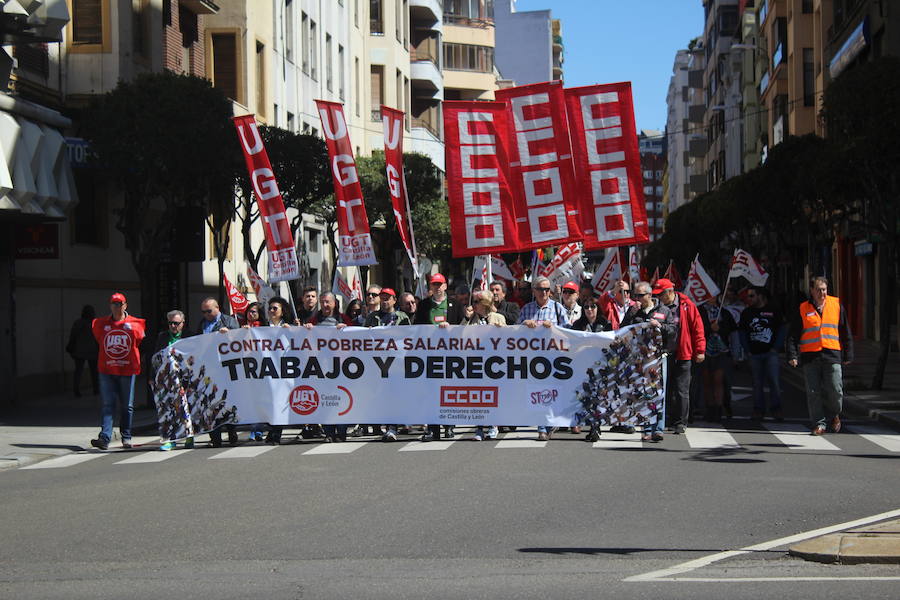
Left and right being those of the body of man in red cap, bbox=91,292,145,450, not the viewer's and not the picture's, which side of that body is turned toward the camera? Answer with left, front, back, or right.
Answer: front

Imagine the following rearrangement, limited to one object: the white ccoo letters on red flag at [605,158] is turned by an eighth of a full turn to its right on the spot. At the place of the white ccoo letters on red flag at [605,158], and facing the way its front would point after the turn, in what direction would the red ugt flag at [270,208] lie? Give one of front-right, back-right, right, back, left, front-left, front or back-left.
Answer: front-right

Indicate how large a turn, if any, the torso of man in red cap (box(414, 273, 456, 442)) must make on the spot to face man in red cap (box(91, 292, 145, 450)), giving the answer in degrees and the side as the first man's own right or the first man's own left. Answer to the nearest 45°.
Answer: approximately 90° to the first man's own right

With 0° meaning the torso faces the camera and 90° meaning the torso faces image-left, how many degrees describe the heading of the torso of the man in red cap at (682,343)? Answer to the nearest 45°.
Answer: approximately 45°

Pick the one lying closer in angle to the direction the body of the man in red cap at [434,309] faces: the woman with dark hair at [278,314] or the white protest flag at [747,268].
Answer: the woman with dark hair

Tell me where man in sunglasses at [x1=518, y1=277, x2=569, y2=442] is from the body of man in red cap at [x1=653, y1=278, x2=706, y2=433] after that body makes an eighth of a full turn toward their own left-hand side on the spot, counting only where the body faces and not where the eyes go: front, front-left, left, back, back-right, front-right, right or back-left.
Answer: right

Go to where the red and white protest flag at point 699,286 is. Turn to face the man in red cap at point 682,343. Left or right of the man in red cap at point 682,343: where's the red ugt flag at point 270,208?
right

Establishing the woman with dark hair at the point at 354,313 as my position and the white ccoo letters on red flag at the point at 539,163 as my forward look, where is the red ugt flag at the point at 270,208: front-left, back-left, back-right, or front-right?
back-left

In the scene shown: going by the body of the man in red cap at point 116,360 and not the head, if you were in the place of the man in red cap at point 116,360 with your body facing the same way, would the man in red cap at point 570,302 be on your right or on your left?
on your left

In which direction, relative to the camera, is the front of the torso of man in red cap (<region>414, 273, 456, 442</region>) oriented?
toward the camera
